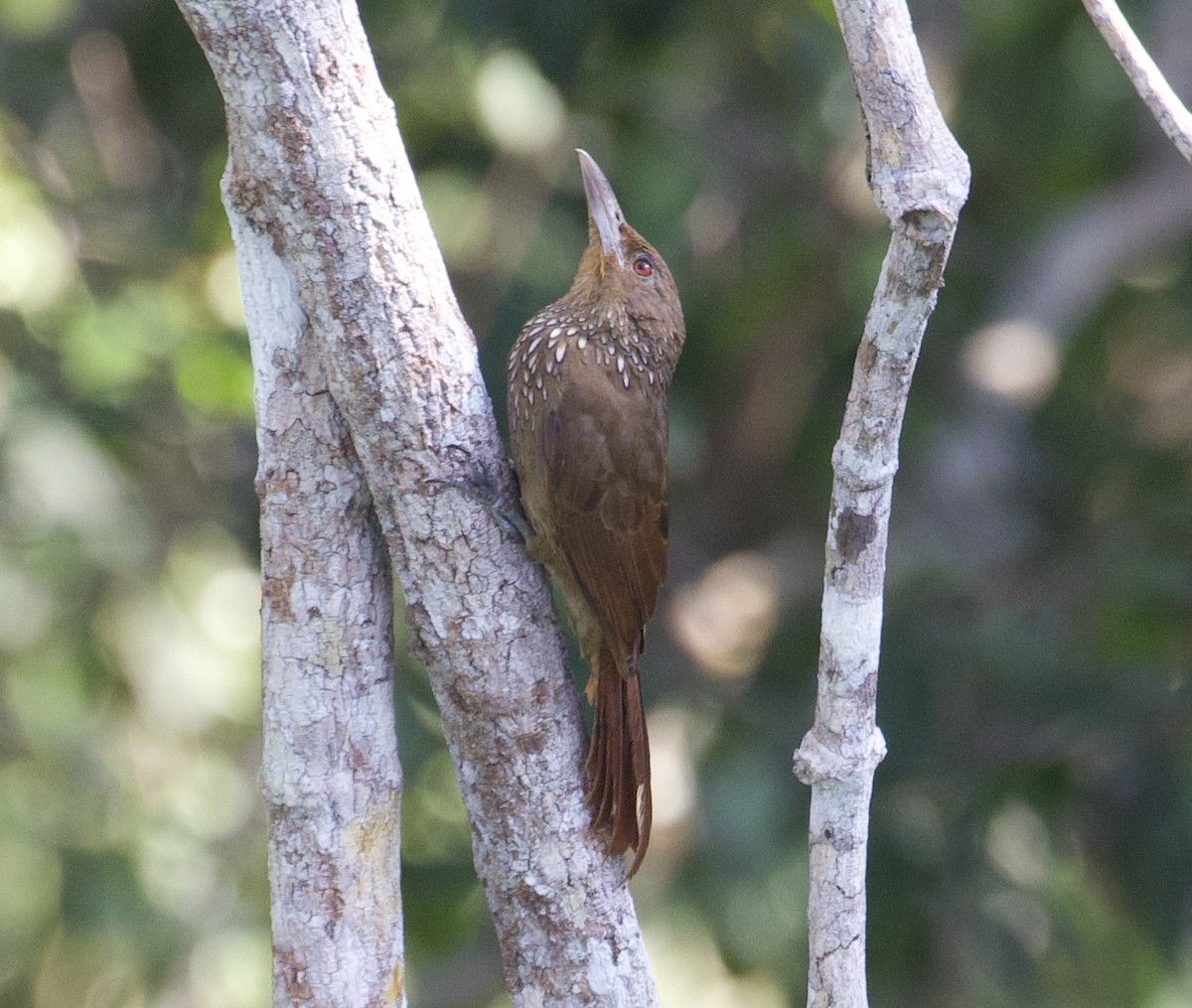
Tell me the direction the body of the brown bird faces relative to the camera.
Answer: to the viewer's left

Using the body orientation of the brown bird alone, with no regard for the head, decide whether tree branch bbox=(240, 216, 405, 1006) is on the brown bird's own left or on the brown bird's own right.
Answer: on the brown bird's own left
